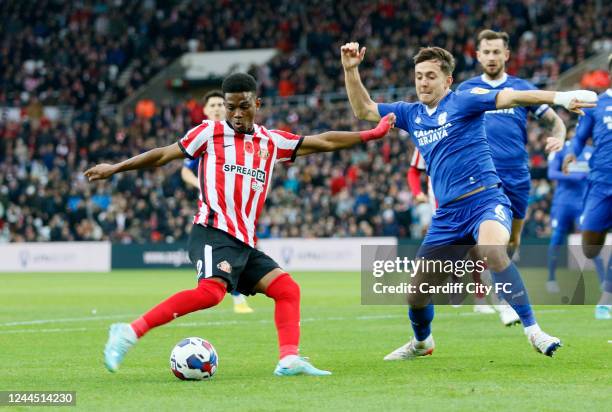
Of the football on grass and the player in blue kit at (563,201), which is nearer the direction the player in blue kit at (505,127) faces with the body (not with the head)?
the football on grass

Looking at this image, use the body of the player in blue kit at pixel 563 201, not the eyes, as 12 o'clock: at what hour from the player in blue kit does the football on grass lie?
The football on grass is roughly at 11 o'clock from the player in blue kit.

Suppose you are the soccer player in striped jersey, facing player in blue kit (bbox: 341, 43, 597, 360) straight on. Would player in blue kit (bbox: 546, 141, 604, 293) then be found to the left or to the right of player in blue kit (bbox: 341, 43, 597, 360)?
left

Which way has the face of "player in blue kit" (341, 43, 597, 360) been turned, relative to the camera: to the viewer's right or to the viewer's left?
to the viewer's left

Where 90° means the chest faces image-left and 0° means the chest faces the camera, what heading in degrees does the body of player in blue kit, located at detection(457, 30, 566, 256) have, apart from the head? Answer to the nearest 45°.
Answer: approximately 0°

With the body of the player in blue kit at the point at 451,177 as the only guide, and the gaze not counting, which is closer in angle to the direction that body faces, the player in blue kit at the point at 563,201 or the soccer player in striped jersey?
the soccer player in striped jersey

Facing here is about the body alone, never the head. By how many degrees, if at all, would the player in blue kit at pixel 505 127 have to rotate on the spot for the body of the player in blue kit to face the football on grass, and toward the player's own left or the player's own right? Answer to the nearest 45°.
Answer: approximately 45° to the player's own right

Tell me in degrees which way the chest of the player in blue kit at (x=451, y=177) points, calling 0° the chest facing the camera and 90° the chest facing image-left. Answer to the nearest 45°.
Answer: approximately 45°

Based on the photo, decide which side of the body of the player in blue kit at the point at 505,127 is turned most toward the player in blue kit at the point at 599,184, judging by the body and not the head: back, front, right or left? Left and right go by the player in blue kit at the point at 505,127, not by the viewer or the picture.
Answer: left

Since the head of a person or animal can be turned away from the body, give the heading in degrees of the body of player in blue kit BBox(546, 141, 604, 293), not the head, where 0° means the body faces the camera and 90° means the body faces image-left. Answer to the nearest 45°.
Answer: approximately 45°
